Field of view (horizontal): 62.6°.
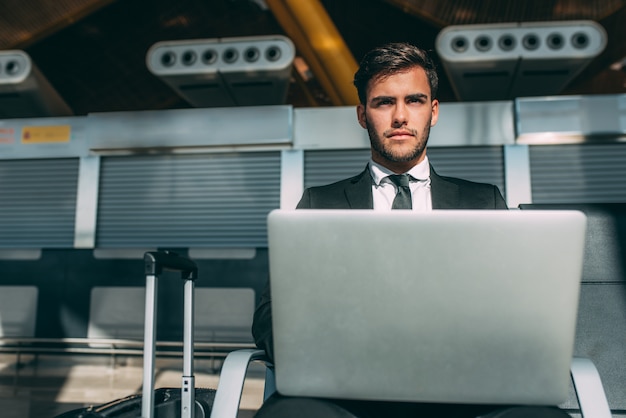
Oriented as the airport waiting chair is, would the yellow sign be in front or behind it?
behind

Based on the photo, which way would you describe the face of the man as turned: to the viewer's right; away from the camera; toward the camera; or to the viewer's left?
toward the camera

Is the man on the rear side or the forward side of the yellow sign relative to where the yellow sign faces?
on the forward side

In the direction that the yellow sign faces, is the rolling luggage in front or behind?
in front

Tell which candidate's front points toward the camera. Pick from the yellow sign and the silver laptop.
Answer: the yellow sign

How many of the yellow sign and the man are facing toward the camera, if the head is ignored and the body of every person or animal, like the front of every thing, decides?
2

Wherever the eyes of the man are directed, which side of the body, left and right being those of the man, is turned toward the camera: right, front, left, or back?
front

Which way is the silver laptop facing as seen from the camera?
away from the camera

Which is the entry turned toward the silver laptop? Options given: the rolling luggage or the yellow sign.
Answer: the yellow sign

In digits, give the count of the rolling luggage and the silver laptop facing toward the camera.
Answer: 0

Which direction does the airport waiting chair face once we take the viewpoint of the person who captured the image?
facing the viewer
